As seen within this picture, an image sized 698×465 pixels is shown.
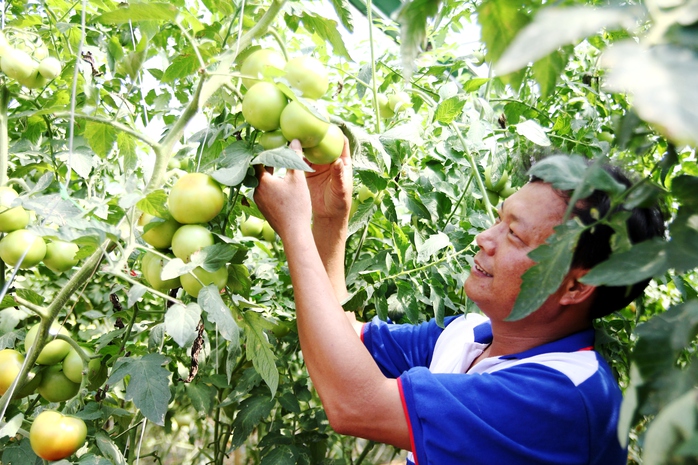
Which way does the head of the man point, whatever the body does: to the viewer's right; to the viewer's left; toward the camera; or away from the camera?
to the viewer's left

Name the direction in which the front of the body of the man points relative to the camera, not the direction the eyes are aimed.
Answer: to the viewer's left

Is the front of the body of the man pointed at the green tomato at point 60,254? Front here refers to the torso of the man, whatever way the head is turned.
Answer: yes

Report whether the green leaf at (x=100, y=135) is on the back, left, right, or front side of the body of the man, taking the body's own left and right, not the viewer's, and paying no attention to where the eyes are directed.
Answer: front

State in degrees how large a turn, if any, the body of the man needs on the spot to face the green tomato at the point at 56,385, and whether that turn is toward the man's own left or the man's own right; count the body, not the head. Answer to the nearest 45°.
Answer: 0° — they already face it

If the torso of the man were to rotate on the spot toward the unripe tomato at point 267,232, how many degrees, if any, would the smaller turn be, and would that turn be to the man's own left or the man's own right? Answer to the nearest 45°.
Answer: approximately 45° to the man's own right

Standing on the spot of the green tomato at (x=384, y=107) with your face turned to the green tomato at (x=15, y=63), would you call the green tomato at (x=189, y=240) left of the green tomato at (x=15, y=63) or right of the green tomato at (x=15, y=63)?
left

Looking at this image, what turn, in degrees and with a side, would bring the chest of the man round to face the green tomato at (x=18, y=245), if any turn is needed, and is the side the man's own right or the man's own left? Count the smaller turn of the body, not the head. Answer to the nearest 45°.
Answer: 0° — they already face it

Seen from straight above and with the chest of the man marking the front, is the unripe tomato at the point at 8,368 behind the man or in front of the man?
in front
